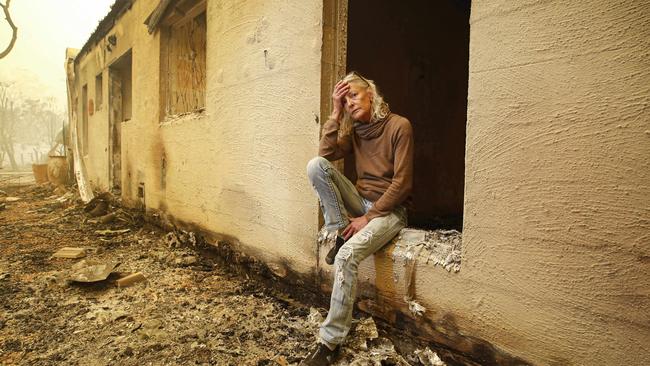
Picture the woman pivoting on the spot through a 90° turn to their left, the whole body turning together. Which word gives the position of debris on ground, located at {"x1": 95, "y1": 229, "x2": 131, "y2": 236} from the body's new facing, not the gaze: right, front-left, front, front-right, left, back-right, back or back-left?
back

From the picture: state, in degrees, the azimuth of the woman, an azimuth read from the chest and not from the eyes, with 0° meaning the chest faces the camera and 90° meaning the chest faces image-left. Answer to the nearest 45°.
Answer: approximately 45°
